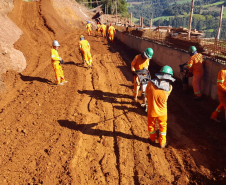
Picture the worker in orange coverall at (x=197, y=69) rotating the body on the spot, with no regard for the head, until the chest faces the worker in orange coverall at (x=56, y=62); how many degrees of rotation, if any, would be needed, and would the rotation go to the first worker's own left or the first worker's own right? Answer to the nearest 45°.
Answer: approximately 45° to the first worker's own left

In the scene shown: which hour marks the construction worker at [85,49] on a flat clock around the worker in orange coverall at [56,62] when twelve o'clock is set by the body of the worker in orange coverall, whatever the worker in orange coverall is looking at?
The construction worker is roughly at 10 o'clock from the worker in orange coverall.

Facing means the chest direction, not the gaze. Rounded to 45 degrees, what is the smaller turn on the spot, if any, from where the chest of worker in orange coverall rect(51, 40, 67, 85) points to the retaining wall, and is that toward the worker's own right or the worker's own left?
0° — they already face it

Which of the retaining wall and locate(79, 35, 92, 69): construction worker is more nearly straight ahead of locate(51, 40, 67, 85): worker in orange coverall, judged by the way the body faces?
the retaining wall

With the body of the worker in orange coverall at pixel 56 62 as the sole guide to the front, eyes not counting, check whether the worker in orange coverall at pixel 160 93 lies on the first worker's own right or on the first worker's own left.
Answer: on the first worker's own right

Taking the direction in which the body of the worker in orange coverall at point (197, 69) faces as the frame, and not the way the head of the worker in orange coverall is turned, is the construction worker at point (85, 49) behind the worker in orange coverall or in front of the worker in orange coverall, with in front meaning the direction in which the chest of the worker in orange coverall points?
in front

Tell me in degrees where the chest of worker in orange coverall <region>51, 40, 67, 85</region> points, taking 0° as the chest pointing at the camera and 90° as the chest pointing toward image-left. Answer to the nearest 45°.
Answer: approximately 270°

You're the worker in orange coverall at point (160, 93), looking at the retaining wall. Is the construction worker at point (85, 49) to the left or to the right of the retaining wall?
left

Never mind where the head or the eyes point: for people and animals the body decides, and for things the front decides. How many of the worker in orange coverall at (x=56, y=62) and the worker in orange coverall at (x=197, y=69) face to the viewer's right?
1

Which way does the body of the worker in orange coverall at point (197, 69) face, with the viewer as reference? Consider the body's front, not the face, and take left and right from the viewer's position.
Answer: facing away from the viewer and to the left of the viewer
